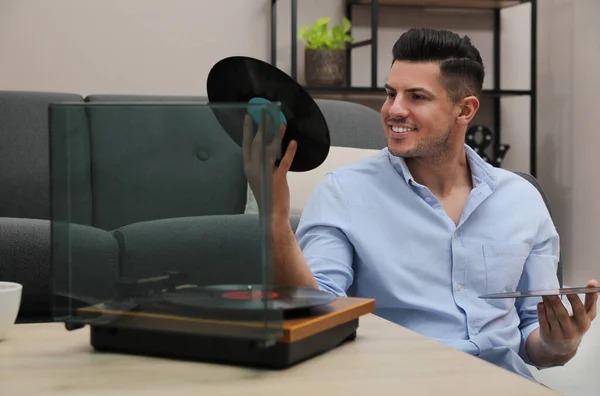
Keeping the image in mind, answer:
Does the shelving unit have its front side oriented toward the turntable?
yes

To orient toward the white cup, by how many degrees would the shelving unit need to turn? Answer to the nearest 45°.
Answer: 0° — it already faces it

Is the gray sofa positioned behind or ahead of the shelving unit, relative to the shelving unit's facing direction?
ahead

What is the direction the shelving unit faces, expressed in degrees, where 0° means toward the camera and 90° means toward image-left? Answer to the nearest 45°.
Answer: approximately 0°

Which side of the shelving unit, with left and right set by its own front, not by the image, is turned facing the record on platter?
front

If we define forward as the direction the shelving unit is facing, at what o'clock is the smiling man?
The smiling man is roughly at 12 o'clock from the shelving unit.

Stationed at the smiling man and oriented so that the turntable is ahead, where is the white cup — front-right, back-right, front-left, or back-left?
front-right
